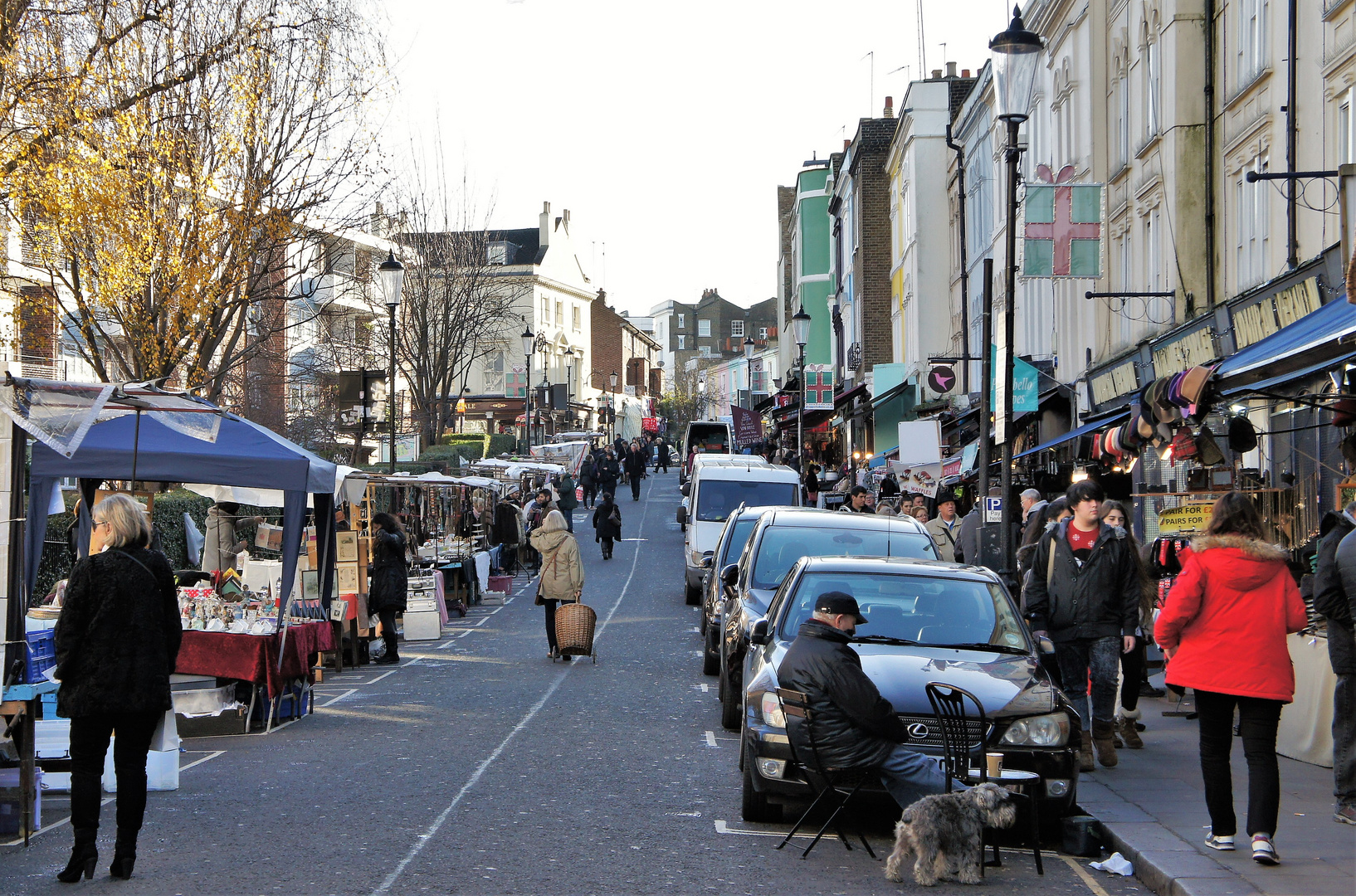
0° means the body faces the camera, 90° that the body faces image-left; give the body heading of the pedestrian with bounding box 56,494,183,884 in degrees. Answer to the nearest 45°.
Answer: approximately 135°

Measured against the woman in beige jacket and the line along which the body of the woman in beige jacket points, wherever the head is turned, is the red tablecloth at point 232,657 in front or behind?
behind

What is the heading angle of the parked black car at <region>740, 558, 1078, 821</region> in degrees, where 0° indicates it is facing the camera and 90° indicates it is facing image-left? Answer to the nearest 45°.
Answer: approximately 0°

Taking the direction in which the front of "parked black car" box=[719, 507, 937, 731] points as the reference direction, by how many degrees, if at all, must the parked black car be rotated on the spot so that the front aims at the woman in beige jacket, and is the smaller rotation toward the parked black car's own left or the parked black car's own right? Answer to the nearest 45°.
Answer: approximately 135° to the parked black car's own right

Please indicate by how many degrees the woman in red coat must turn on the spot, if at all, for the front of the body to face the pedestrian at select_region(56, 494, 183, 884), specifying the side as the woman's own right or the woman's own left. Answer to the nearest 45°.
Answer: approximately 135° to the woman's own left

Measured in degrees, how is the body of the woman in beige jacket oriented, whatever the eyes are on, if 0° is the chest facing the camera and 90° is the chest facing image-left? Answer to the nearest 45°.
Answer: approximately 180°
